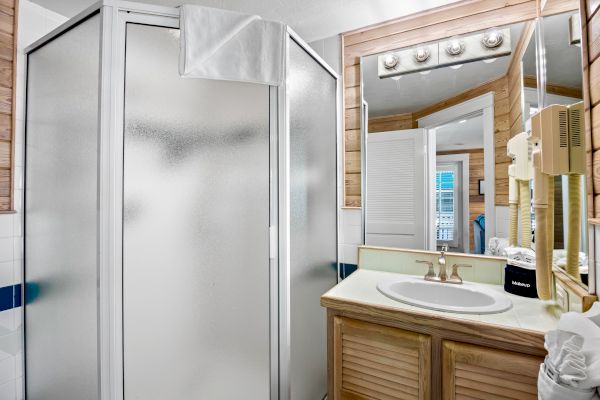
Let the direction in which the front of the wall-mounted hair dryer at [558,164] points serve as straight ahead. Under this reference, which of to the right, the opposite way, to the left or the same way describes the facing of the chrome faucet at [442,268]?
to the left

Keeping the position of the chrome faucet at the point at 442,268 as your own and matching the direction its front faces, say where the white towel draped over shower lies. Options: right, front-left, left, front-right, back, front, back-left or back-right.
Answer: front-right

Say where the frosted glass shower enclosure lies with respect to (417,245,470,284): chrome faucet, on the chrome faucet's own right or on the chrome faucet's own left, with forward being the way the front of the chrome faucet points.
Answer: on the chrome faucet's own right

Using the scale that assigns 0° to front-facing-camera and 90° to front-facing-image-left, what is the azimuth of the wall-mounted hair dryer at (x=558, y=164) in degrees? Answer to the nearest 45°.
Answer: approximately 90°

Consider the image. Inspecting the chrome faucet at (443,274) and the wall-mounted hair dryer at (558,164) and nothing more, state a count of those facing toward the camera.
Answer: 1

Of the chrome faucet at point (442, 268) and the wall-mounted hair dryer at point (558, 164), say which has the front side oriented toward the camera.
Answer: the chrome faucet

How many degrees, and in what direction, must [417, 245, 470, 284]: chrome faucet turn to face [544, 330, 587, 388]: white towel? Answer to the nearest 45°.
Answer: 0° — it already faces it

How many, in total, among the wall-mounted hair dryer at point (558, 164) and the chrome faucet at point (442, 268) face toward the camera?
1

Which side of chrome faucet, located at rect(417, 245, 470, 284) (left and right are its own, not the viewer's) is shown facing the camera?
front

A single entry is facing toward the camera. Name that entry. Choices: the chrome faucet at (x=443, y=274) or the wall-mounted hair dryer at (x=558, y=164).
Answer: the chrome faucet

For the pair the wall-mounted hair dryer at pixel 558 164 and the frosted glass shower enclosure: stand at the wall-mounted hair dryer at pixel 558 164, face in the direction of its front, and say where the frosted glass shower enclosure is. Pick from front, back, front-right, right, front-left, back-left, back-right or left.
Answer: front-left

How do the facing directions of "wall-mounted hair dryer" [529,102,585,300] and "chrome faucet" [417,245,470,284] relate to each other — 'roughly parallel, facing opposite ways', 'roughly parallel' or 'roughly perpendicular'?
roughly perpendicular
